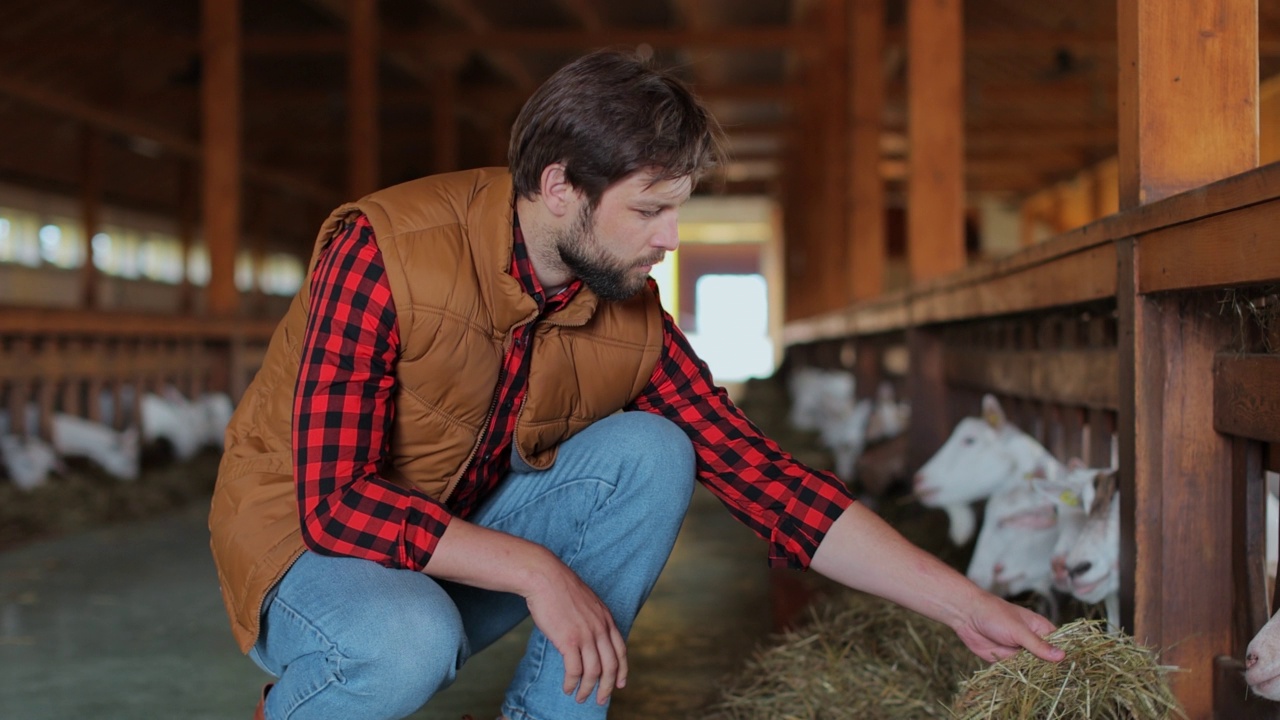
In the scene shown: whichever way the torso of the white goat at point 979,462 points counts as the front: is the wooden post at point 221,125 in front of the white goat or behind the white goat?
in front

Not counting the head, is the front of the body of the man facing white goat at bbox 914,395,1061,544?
no

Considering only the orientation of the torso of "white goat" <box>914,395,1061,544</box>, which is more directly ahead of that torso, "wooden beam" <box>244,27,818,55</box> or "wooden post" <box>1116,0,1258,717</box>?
the wooden beam

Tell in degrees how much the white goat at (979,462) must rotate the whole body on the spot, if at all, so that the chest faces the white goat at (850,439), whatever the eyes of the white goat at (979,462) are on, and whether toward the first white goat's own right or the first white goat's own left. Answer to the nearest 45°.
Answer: approximately 90° to the first white goat's own right

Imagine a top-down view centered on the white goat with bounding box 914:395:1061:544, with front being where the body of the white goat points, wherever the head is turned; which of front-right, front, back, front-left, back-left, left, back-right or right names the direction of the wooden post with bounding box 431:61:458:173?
front-right

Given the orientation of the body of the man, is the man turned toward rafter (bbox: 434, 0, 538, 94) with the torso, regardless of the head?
no

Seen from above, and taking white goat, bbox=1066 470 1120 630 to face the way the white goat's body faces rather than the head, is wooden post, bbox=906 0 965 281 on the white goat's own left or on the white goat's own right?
on the white goat's own right

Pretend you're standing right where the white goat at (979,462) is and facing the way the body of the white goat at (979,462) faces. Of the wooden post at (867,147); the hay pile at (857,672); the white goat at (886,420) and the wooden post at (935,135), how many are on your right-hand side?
3

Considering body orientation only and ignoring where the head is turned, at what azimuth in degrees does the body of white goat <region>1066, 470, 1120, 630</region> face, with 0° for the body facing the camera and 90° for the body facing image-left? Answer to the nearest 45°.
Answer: approximately 45°

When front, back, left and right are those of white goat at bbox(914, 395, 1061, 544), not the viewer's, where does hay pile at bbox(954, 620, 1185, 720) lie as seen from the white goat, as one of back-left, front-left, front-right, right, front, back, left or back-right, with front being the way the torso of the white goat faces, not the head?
left

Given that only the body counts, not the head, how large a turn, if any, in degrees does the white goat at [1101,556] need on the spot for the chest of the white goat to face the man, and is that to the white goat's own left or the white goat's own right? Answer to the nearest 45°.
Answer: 0° — it already faces them

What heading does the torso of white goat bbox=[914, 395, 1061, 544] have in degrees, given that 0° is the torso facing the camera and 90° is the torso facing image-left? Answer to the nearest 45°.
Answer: approximately 90°

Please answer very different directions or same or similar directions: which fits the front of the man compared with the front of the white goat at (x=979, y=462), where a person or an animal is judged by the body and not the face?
very different directions

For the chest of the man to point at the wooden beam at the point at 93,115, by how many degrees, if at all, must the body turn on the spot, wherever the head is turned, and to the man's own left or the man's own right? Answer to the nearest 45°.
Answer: approximately 180°

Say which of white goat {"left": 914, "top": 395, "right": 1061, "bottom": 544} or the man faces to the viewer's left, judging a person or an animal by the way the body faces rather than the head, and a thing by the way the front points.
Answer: the white goat

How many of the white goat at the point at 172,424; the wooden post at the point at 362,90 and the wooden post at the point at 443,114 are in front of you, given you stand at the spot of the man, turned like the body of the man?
0
